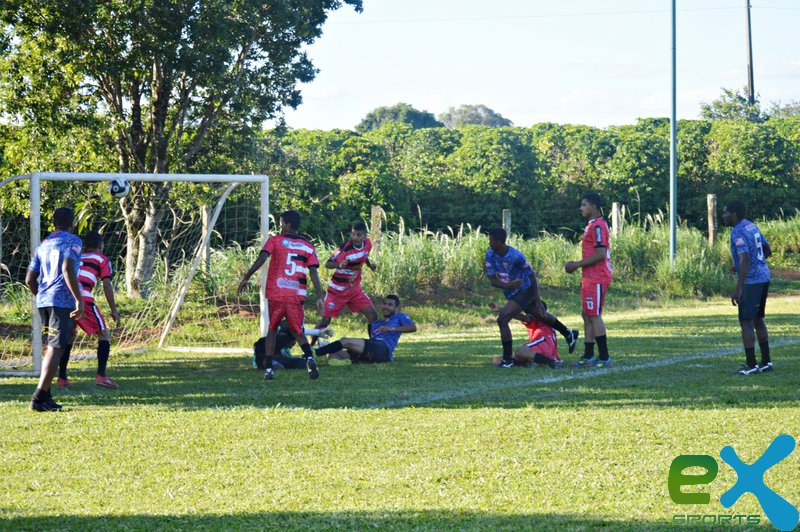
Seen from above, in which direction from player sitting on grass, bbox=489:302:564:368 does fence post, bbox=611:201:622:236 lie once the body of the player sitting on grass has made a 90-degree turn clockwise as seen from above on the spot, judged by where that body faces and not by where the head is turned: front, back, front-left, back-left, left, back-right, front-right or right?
front

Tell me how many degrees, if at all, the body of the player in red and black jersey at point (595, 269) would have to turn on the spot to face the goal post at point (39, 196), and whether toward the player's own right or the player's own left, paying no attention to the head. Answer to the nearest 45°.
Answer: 0° — they already face it

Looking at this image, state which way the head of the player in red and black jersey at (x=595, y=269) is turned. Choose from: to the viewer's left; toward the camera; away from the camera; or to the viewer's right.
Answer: to the viewer's left

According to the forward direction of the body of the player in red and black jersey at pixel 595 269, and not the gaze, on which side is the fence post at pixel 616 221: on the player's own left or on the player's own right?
on the player's own right

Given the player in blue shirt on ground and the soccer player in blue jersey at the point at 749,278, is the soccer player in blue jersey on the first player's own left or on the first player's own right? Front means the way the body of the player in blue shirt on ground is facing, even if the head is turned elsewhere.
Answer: on the first player's own left

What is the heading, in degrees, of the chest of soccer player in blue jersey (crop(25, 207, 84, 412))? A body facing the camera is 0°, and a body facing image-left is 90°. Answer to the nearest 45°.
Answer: approximately 225°

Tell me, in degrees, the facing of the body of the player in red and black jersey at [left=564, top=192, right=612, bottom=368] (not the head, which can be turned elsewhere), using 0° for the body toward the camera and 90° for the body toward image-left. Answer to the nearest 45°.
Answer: approximately 90°

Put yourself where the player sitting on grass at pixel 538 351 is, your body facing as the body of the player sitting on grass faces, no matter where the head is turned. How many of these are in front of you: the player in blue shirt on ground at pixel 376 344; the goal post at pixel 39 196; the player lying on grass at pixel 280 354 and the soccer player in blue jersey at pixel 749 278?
3

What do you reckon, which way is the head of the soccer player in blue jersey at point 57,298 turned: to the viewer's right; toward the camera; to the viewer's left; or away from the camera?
away from the camera

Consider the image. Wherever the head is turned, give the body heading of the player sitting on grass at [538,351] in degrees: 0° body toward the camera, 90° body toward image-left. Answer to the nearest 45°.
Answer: approximately 90°

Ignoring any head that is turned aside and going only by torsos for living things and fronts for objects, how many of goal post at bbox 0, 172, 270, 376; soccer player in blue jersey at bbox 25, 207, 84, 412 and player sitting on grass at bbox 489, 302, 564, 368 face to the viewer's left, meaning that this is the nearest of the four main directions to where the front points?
1

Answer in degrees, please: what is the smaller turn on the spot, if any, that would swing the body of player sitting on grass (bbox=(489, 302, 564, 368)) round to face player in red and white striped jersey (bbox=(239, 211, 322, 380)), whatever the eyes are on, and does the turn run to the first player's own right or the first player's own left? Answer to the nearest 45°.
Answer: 0° — they already face them
